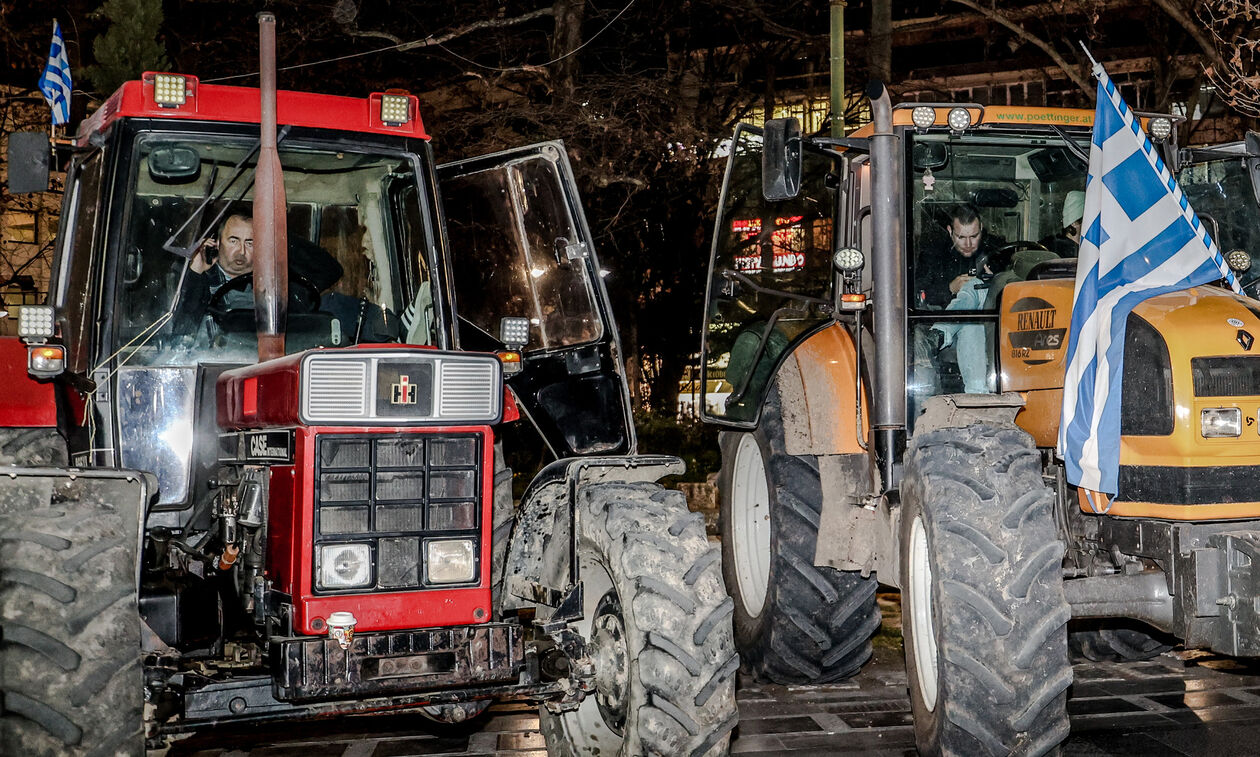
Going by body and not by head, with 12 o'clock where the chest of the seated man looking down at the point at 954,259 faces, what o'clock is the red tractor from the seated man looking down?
The red tractor is roughly at 3 o'clock from the seated man looking down.

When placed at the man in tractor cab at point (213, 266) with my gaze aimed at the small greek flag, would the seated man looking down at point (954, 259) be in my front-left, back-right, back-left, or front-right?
back-right

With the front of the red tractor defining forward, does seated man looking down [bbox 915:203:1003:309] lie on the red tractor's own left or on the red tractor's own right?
on the red tractor's own left

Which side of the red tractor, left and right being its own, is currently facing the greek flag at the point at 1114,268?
left

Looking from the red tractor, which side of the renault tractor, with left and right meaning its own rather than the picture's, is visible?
right

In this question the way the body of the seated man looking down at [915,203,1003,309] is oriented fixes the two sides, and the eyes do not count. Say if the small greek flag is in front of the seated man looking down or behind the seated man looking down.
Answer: behind

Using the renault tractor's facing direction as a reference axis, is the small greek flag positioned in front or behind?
behind

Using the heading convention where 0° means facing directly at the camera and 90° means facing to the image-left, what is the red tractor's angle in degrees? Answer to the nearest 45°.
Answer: approximately 0°
